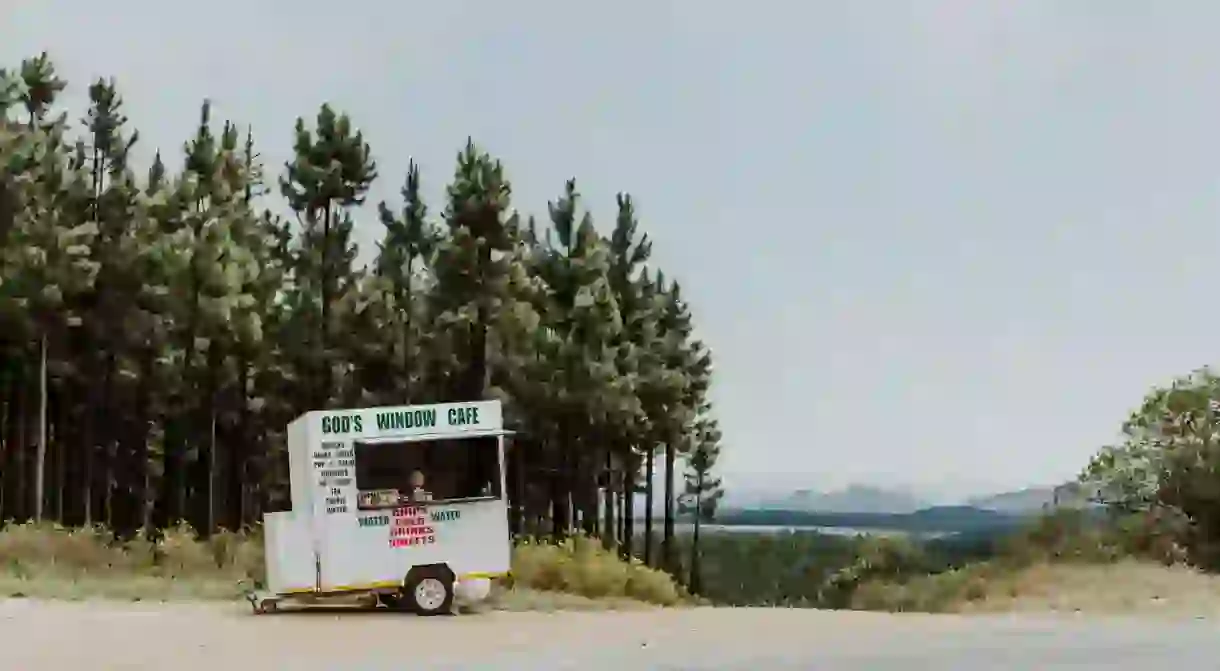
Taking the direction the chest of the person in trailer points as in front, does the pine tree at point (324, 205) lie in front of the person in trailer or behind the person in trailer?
behind

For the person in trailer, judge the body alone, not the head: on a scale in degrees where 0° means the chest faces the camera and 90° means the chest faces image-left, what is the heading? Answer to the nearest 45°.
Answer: approximately 0°
